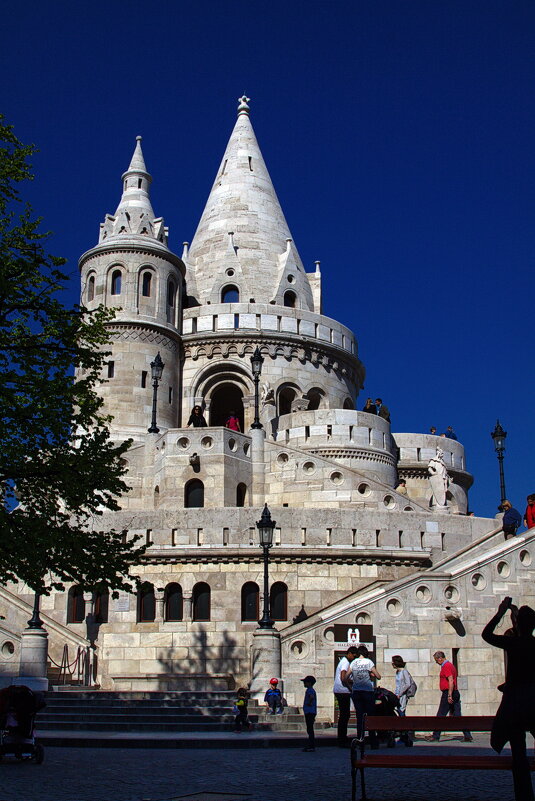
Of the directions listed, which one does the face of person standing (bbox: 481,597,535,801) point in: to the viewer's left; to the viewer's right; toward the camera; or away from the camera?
away from the camera

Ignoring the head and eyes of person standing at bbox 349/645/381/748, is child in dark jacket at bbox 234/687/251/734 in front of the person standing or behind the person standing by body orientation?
in front

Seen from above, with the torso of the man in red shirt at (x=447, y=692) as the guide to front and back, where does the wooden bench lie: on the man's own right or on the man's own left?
on the man's own left

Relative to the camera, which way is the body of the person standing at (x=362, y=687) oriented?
away from the camera

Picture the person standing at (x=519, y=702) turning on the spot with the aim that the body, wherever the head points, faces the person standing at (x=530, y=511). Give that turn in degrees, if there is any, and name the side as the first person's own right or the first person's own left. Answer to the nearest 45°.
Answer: approximately 45° to the first person's own right

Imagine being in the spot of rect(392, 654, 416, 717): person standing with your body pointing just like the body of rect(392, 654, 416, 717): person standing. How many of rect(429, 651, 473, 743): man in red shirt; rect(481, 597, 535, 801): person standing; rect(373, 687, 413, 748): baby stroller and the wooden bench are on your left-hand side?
3

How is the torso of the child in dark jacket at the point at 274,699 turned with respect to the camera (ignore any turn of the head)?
toward the camera

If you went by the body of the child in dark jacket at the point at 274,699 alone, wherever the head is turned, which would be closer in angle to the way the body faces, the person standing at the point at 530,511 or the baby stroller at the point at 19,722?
the baby stroller

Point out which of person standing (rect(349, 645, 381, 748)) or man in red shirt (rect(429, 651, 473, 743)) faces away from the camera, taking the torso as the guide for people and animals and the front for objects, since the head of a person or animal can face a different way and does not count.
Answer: the person standing

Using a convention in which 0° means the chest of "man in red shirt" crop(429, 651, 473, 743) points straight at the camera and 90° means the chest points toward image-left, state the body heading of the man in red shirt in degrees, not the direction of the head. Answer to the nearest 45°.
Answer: approximately 90°

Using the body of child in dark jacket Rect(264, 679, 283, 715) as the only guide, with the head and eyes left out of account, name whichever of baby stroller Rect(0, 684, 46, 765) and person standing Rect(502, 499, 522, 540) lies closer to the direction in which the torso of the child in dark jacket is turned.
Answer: the baby stroller

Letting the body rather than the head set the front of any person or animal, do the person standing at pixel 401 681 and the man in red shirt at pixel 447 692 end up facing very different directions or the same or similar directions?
same or similar directions

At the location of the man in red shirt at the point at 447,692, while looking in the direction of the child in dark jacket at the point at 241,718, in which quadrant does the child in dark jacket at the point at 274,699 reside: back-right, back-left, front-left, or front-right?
front-right
